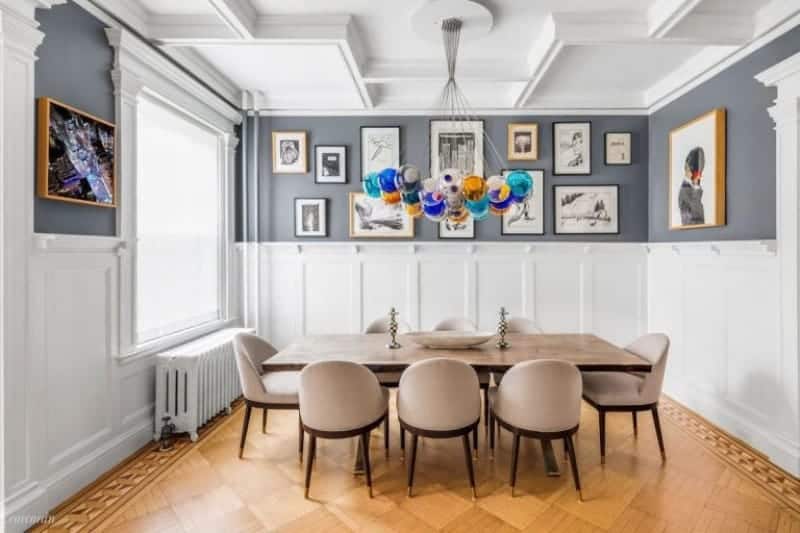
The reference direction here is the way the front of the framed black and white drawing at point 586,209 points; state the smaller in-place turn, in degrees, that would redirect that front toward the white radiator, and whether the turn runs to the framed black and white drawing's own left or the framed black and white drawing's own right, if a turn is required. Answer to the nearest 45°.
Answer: approximately 45° to the framed black and white drawing's own right

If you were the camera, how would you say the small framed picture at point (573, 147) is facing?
facing the viewer

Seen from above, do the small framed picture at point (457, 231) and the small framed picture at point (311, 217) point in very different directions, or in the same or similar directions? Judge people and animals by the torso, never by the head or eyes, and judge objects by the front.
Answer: same or similar directions

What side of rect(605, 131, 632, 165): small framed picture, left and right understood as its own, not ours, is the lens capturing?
front

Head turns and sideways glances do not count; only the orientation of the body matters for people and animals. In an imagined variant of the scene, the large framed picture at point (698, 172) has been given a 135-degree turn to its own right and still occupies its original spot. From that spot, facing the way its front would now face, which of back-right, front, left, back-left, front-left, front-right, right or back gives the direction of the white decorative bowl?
back-left

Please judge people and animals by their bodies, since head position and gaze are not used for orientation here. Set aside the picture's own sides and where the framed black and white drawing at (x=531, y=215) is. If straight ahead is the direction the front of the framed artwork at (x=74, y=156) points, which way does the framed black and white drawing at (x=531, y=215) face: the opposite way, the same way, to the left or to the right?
to the right

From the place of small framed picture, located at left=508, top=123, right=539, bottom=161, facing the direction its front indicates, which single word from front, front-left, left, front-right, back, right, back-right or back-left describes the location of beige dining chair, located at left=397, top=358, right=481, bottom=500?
front

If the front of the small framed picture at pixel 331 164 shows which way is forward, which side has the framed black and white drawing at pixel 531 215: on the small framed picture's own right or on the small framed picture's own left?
on the small framed picture's own left

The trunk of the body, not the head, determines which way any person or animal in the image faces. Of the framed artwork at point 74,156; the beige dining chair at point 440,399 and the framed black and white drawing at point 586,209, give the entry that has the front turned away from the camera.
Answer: the beige dining chair

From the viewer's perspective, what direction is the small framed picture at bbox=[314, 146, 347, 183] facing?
toward the camera

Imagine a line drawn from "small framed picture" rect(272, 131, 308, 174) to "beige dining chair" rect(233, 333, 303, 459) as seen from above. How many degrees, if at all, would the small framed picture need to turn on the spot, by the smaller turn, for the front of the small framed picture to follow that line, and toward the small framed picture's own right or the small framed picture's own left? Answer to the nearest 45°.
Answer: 0° — it already faces it

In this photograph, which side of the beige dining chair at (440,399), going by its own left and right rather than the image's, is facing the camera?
back

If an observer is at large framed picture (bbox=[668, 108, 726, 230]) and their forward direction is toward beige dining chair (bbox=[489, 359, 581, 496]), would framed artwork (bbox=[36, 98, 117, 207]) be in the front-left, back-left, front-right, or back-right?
front-right
